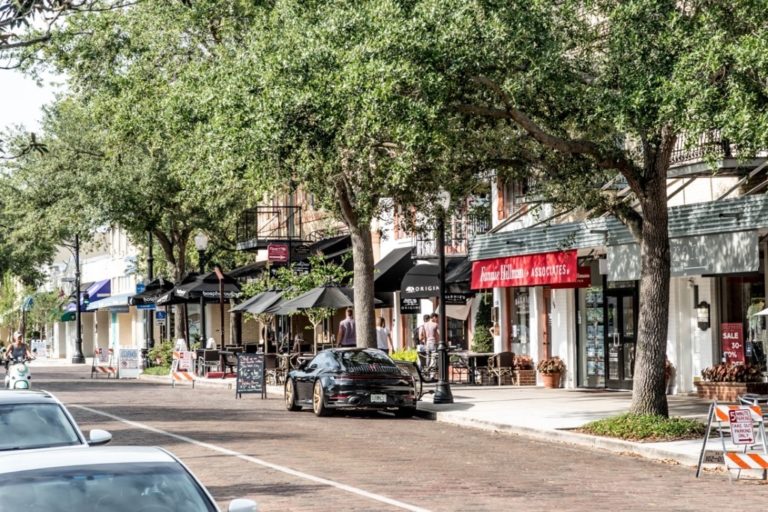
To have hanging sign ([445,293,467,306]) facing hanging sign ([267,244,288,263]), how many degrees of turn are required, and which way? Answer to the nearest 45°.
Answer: approximately 135° to its right

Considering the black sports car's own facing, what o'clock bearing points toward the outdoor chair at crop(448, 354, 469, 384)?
The outdoor chair is roughly at 2 o'clock from the black sports car.

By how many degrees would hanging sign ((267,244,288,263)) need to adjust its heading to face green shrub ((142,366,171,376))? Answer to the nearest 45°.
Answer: approximately 135° to its right

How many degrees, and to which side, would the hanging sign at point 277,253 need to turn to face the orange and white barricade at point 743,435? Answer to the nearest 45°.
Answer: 0° — it already faces it

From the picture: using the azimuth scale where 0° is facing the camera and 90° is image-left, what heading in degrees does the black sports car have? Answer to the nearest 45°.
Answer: approximately 135°

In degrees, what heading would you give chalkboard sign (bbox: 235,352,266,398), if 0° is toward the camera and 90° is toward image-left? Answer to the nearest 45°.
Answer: approximately 0°
